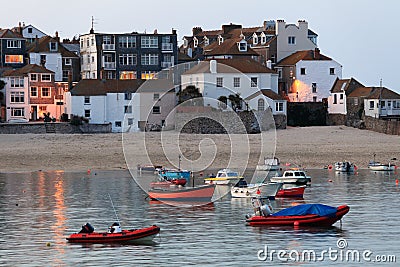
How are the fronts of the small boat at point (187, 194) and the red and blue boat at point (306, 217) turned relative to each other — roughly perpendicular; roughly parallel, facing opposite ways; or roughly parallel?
roughly parallel

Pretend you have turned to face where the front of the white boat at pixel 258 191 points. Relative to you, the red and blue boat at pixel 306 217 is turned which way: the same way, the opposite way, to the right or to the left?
the same way

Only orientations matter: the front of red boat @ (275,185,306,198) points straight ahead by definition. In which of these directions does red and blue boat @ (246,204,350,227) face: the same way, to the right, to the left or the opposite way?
the same way

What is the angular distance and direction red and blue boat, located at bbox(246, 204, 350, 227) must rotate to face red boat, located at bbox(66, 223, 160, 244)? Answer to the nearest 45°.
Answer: approximately 135° to its right

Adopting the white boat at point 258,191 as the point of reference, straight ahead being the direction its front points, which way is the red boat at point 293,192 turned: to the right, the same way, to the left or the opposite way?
the same way

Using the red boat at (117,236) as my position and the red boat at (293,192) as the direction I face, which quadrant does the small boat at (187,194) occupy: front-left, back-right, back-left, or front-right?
front-left

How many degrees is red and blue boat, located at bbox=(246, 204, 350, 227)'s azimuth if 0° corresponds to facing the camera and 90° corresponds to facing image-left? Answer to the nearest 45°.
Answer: approximately 270°

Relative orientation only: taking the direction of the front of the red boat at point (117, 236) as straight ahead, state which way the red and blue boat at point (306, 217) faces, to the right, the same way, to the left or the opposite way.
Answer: the same way

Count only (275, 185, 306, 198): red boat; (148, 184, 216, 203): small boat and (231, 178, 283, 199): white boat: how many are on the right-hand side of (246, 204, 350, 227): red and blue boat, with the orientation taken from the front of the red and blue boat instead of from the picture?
0

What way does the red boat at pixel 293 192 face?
to the viewer's right

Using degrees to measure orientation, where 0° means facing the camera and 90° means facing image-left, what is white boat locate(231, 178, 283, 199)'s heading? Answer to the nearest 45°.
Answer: approximately 270°

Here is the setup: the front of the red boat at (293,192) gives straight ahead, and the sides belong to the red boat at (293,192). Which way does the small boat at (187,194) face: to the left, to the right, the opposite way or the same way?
the same way

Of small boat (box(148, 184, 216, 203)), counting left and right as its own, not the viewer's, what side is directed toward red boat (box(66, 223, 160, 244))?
right

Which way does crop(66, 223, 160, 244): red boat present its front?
to the viewer's right

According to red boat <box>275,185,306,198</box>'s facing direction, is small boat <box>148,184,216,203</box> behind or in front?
behind

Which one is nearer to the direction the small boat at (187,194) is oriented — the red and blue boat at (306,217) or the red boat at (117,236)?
the red and blue boat

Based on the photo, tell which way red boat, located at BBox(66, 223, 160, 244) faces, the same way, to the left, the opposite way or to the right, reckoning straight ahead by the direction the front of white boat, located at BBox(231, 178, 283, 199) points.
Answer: the same way
